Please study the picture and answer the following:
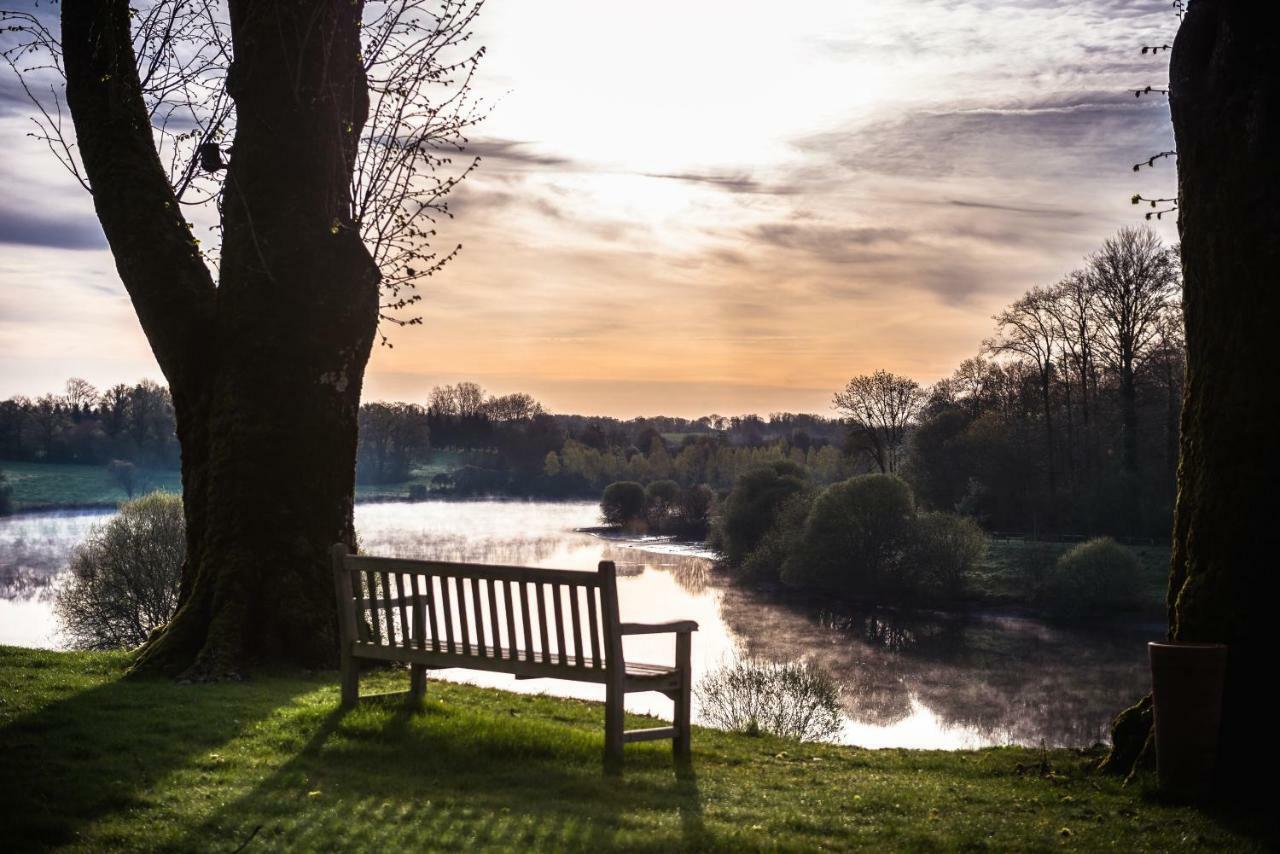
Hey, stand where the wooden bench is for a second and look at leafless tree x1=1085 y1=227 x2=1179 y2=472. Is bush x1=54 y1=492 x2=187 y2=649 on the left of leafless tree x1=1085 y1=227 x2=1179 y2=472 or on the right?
left

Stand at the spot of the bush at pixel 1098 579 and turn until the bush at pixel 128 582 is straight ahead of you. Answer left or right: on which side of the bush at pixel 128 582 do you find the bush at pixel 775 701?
left

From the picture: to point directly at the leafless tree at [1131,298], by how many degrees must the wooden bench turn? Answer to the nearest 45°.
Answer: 0° — it already faces it

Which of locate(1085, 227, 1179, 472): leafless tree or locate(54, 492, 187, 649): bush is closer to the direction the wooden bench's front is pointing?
the leafless tree

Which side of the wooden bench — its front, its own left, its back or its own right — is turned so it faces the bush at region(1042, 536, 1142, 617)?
front

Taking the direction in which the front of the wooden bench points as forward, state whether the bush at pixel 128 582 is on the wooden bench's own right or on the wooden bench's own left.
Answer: on the wooden bench's own left

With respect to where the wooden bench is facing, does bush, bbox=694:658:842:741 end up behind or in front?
in front

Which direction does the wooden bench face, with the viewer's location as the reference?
facing away from the viewer and to the right of the viewer
